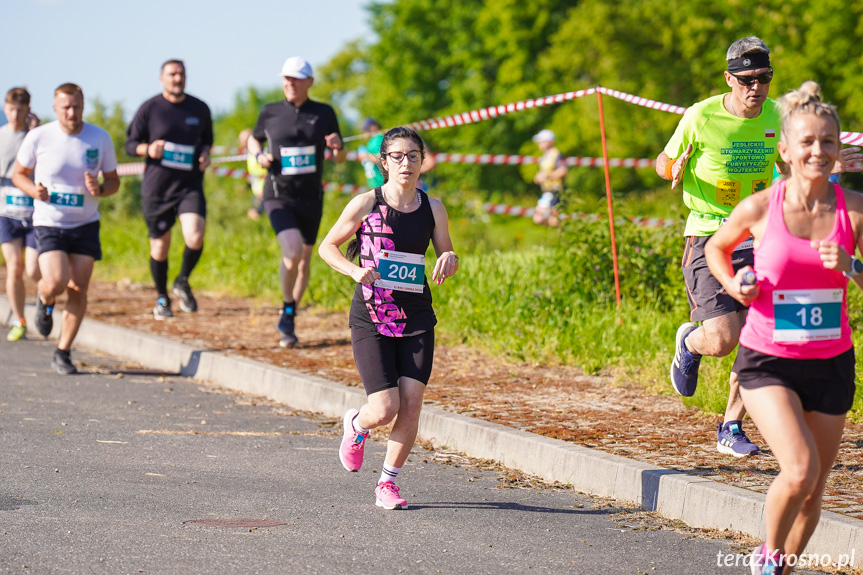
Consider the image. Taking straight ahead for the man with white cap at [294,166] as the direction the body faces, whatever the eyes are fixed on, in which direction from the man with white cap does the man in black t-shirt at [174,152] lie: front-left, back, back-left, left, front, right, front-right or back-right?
back-right

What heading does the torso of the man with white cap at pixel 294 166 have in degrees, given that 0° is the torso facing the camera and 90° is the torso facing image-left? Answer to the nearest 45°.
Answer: approximately 0°

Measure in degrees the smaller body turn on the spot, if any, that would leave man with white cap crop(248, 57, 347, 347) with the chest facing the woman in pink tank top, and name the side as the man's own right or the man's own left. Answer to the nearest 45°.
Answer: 0° — they already face them

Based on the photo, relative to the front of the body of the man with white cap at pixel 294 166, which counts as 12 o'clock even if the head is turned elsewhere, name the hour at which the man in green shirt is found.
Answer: The man in green shirt is roughly at 11 o'clock from the man with white cap.
